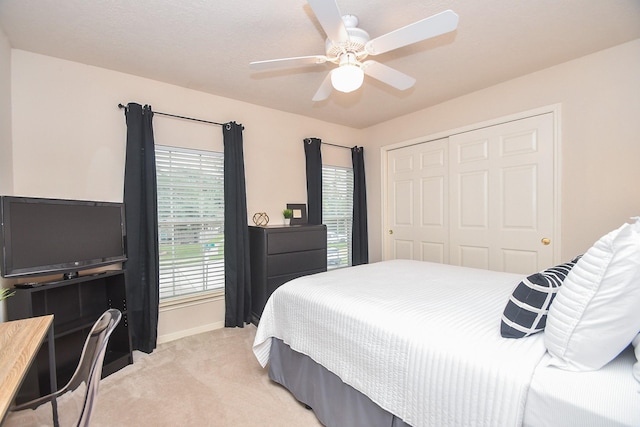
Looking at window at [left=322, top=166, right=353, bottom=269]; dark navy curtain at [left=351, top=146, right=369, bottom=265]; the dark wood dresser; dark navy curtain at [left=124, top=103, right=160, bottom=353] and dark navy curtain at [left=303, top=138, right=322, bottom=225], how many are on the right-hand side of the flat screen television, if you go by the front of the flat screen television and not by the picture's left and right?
0

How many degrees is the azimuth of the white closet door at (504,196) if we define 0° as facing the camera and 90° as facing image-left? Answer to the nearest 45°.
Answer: approximately 45°

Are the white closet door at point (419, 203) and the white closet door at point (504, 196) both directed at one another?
no

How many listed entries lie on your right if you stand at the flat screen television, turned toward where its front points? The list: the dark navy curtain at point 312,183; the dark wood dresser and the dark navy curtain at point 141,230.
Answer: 0

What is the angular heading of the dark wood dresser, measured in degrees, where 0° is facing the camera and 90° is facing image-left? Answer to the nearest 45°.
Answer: approximately 315°

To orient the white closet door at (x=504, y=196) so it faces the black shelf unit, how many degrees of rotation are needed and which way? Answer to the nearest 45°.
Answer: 0° — it already faces it

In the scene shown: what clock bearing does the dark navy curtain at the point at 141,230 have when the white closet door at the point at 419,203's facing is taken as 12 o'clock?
The dark navy curtain is roughly at 12 o'clock from the white closet door.

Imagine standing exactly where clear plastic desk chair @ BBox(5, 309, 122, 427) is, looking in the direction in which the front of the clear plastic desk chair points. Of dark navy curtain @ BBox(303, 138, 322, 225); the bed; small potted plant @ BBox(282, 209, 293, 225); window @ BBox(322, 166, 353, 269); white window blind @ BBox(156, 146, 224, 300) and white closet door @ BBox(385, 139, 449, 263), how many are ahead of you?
0

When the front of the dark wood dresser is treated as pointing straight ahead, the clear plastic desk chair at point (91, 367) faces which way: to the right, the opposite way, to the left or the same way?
to the right

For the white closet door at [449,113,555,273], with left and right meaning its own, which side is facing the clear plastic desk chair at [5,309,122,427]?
front

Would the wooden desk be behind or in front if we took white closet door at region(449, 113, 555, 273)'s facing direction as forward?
in front

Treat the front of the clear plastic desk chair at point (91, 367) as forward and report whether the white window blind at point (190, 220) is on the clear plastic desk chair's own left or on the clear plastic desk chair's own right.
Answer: on the clear plastic desk chair's own right

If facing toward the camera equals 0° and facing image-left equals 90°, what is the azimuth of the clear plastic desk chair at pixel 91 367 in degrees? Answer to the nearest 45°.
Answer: approximately 90°

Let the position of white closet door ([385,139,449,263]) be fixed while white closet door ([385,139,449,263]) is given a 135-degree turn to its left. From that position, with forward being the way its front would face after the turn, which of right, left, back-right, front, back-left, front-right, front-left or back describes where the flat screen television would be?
back-right

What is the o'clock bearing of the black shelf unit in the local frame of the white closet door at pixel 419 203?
The black shelf unit is roughly at 12 o'clock from the white closet door.

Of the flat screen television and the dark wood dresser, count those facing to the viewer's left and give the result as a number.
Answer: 0

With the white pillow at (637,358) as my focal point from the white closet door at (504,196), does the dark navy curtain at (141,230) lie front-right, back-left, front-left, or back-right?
front-right

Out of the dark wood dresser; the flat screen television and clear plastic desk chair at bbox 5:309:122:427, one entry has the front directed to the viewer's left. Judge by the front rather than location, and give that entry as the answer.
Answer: the clear plastic desk chair

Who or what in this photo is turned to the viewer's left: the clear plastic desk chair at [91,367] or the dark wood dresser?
the clear plastic desk chair

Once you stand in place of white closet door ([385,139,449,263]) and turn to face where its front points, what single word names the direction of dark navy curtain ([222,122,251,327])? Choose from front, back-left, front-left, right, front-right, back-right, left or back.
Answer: front
